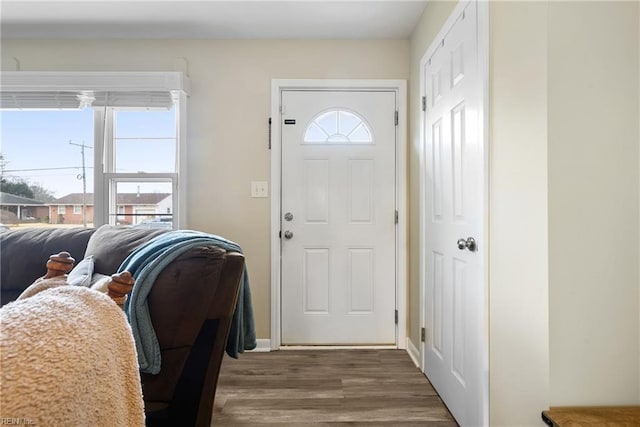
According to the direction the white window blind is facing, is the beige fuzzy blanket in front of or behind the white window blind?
in front

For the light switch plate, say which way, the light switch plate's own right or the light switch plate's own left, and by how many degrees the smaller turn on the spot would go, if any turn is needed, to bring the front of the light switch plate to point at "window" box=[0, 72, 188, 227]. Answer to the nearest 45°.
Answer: approximately 90° to the light switch plate's own right

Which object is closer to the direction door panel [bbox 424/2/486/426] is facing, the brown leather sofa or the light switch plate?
the brown leather sofa

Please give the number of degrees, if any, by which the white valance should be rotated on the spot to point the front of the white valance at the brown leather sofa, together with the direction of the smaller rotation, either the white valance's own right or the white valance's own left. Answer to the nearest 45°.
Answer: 0° — it already faces it

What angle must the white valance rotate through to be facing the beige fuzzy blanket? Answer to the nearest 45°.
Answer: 0° — it already faces it

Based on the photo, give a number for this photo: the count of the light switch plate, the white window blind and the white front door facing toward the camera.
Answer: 3

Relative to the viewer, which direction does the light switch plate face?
toward the camera

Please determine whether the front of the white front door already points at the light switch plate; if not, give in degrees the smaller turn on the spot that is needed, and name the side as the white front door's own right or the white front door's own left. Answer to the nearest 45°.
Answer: approximately 90° to the white front door's own right

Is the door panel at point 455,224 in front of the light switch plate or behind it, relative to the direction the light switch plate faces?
in front

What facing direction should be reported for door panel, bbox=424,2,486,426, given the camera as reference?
facing the viewer and to the left of the viewer

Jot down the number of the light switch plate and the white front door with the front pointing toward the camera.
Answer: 2

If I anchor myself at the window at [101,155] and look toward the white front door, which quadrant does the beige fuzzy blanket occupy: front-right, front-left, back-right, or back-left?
front-right

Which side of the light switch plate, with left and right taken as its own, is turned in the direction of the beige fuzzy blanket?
front

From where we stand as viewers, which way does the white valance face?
facing the viewer

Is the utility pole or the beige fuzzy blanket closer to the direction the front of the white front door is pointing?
the beige fuzzy blanket

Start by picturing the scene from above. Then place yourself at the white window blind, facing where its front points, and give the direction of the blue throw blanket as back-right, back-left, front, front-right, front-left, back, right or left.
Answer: front
